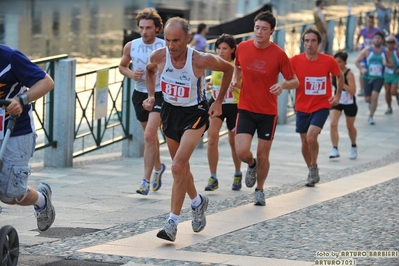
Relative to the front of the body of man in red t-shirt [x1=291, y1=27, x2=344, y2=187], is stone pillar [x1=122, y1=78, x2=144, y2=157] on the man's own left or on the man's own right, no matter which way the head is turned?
on the man's own right

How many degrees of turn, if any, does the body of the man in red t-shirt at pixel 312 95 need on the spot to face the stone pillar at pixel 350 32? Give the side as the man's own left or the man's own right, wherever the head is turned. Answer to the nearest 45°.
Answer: approximately 180°

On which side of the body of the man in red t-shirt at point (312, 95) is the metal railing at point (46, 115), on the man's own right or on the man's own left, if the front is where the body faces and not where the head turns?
on the man's own right

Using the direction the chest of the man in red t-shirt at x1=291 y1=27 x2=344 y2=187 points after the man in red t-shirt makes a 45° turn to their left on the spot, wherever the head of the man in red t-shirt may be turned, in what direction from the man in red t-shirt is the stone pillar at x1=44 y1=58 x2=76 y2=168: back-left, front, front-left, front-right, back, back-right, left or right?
back-right

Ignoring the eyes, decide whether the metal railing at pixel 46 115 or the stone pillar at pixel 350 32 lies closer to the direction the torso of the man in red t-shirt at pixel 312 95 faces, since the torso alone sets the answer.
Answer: the metal railing

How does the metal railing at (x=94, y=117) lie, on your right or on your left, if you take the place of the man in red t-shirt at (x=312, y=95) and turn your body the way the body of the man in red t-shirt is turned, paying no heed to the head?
on your right

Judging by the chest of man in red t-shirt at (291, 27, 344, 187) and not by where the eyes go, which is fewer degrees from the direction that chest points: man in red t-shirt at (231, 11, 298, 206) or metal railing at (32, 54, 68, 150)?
the man in red t-shirt

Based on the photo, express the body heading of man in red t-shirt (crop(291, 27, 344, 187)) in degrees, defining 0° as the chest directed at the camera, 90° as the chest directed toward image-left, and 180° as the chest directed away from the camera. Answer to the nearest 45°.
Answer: approximately 0°
